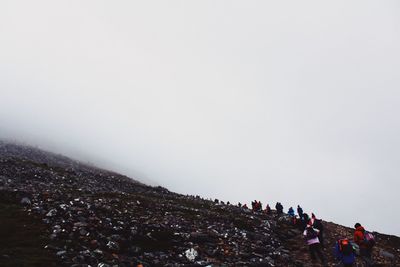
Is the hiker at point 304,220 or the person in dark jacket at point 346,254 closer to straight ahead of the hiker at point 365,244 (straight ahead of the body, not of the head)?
the hiker

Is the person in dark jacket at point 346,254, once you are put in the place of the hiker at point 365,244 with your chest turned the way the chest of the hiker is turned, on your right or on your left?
on your left

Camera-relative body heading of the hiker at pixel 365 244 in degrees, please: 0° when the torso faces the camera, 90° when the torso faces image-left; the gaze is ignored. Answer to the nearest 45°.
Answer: approximately 135°

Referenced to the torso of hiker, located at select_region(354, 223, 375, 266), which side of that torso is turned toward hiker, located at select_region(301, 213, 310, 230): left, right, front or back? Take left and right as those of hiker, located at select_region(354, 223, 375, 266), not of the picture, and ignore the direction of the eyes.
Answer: front
